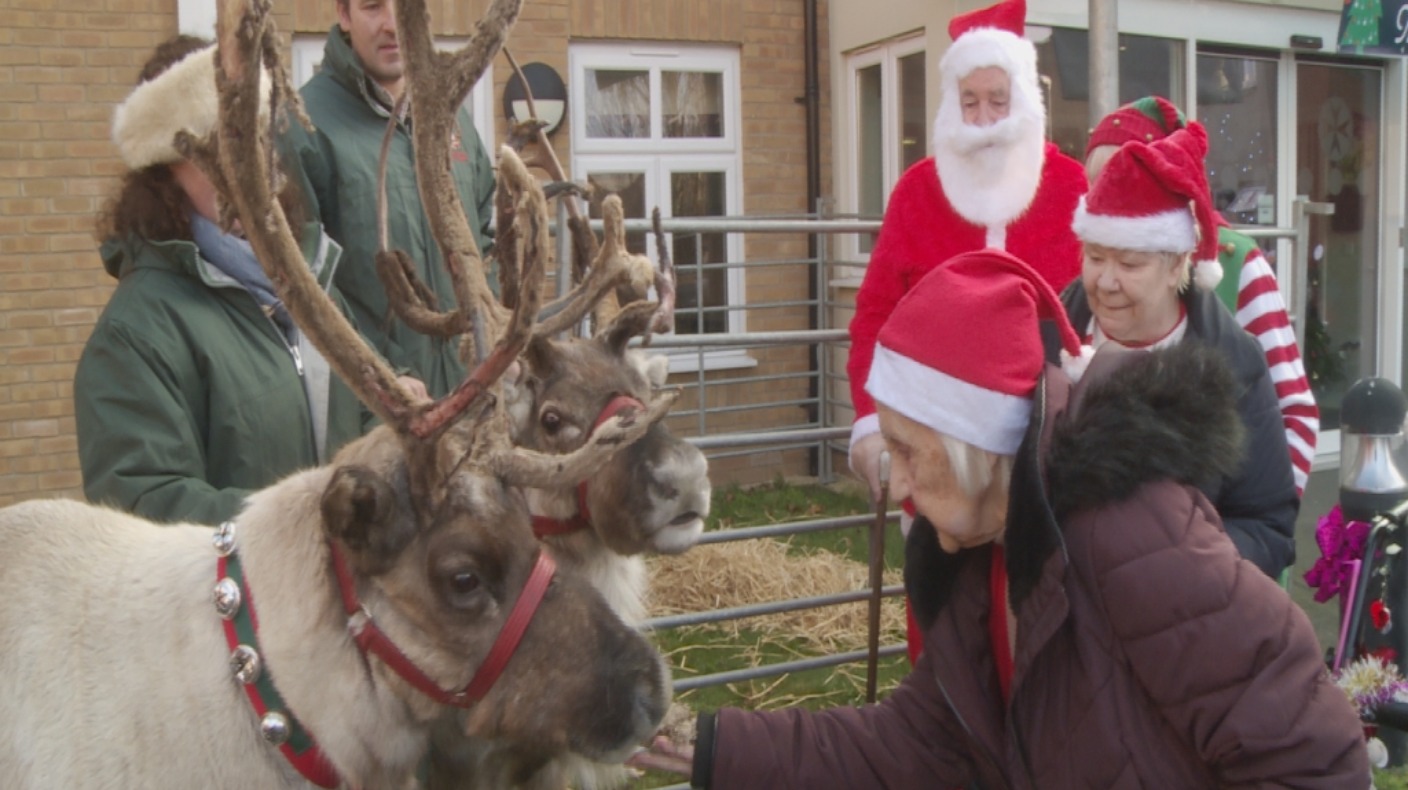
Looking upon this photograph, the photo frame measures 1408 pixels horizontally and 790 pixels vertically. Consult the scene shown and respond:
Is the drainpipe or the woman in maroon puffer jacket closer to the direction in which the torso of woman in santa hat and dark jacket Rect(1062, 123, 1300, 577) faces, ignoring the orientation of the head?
the woman in maroon puffer jacket

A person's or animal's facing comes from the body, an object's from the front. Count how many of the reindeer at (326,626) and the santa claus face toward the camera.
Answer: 1

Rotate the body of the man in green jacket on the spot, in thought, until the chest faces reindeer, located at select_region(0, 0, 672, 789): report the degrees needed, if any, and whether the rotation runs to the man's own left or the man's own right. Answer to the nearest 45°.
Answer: approximately 45° to the man's own right

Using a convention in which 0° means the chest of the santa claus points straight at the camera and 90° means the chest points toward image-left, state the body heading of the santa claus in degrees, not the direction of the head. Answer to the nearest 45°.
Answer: approximately 0°

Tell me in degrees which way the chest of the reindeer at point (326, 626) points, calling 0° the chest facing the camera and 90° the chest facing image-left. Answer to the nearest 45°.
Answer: approximately 270°

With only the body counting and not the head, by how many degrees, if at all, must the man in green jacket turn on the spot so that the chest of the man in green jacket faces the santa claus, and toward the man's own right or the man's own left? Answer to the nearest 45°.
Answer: approximately 45° to the man's own left

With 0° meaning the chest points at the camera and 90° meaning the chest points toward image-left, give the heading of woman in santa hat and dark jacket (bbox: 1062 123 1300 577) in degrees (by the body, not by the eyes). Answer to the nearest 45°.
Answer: approximately 45°
